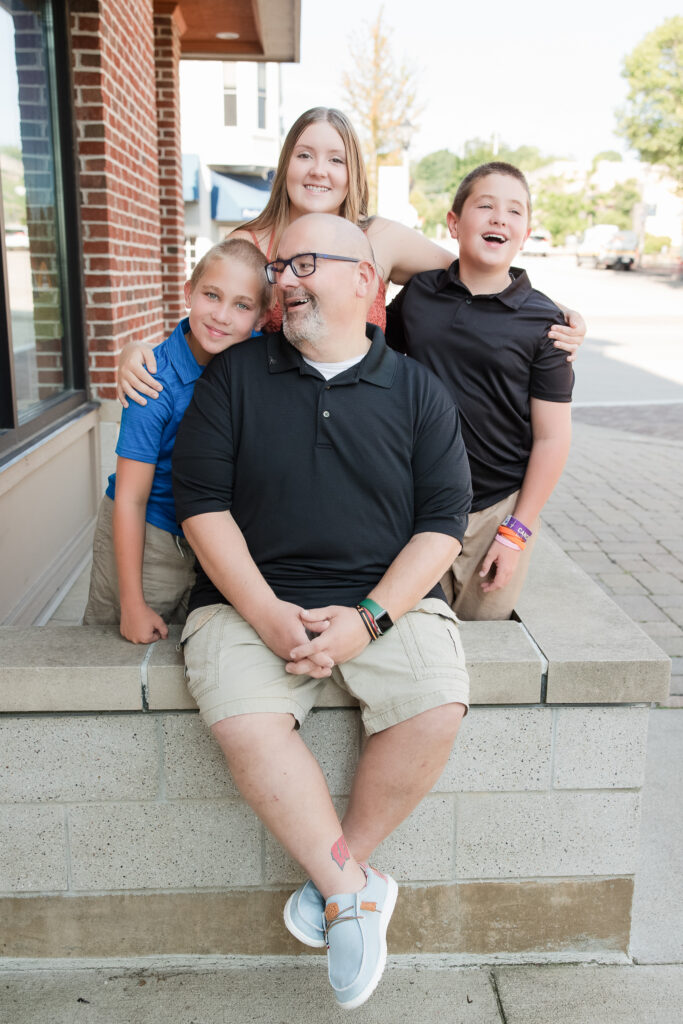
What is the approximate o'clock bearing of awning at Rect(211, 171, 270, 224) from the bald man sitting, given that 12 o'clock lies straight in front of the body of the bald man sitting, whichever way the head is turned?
The awning is roughly at 6 o'clock from the bald man sitting.

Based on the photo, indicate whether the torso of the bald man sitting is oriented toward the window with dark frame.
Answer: no

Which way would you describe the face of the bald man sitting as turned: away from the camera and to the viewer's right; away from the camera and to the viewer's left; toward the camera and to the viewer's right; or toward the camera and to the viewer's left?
toward the camera and to the viewer's left

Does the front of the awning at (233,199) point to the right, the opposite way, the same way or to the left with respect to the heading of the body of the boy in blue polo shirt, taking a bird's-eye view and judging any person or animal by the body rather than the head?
the same way

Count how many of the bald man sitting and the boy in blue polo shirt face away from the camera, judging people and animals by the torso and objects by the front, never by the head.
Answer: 0

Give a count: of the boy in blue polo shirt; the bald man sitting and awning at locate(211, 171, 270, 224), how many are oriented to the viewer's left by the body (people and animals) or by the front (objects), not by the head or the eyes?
0

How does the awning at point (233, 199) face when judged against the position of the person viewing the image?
facing the viewer and to the right of the viewer

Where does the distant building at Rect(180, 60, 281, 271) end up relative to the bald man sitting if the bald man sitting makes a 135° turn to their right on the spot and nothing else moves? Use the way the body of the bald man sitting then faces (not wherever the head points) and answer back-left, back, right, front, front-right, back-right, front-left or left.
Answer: front-right

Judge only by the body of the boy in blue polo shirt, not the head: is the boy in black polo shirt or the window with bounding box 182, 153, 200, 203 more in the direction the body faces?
the boy in black polo shirt

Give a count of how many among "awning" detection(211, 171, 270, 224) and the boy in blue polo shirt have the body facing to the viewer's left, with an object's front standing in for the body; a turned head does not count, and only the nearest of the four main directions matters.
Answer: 0

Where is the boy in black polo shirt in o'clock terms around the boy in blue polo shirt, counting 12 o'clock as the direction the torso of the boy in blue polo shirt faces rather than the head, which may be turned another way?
The boy in black polo shirt is roughly at 10 o'clock from the boy in blue polo shirt.

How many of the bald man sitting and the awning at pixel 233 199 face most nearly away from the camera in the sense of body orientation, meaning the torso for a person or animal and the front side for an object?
0

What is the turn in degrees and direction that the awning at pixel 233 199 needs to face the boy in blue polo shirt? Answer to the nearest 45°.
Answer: approximately 45° to its right

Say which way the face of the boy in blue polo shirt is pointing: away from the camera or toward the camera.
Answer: toward the camera

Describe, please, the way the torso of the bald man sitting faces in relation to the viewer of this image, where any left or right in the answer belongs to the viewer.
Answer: facing the viewer

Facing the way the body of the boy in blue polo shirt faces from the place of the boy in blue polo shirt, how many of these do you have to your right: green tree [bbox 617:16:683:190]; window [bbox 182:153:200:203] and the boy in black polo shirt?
0

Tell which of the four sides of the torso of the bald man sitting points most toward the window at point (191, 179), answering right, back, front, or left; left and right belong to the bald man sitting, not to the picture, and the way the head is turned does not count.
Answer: back
